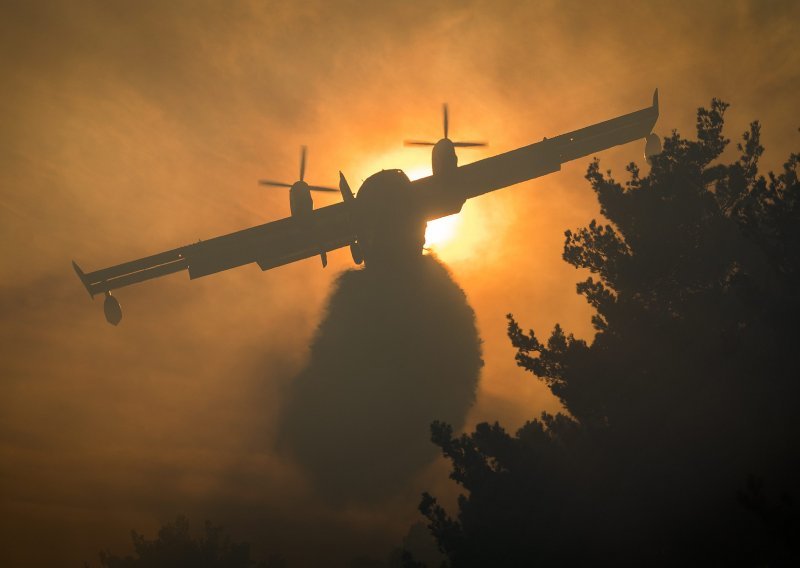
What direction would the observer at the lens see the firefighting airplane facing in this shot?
facing the viewer
